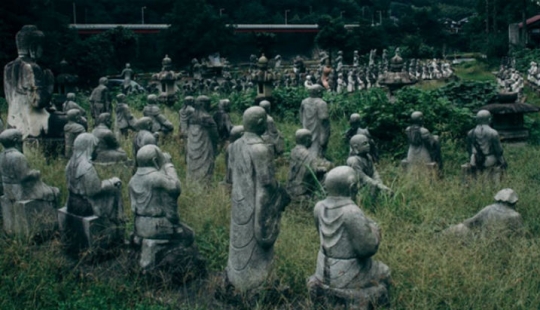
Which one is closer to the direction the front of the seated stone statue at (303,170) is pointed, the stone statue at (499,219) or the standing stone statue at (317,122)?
the standing stone statue

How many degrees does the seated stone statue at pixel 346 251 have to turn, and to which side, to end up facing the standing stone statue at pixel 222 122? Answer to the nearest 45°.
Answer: approximately 45° to its left

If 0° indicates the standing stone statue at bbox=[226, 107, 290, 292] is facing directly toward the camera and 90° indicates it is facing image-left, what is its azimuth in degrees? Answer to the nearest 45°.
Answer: approximately 225°

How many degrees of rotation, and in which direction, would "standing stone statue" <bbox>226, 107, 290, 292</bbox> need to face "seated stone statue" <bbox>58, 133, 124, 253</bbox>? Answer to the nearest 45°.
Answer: approximately 90° to its left

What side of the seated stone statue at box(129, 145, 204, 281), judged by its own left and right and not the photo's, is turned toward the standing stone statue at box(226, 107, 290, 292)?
right

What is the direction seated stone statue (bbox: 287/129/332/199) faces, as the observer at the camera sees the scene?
facing away from the viewer and to the right of the viewer

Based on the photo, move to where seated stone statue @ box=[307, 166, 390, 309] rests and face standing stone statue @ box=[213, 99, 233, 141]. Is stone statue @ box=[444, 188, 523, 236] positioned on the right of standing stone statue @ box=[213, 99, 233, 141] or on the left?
right

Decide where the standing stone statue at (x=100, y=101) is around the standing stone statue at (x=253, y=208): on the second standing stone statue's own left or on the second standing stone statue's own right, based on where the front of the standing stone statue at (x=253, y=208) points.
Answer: on the second standing stone statue's own left

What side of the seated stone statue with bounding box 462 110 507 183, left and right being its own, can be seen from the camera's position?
back

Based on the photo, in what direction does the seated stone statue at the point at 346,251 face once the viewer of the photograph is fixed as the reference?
facing away from the viewer and to the right of the viewer

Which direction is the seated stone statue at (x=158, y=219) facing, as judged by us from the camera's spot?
facing away from the viewer and to the right of the viewer

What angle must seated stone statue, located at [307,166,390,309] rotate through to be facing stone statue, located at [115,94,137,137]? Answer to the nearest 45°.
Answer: approximately 90° to its left
